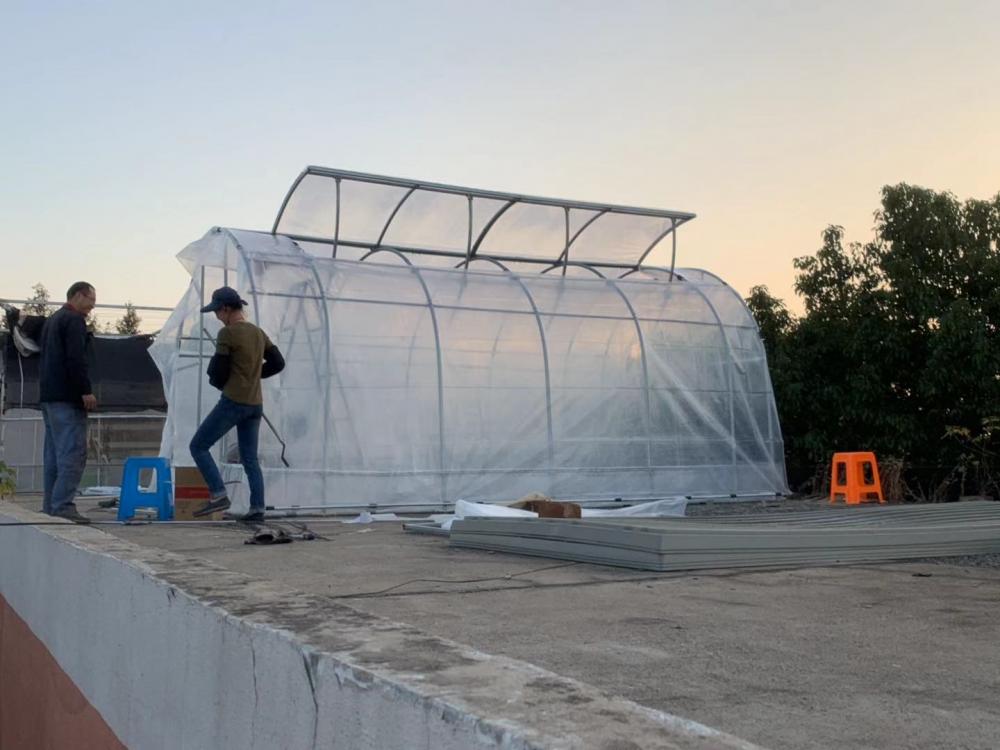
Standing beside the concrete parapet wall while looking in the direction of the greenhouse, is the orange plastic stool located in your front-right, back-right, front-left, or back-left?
front-right

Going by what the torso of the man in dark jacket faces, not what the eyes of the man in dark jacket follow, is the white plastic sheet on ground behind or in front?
in front

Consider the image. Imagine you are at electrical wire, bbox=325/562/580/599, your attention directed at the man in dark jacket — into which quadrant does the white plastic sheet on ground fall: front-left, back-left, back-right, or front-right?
front-right

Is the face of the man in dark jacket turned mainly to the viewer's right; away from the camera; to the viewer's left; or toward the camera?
to the viewer's right

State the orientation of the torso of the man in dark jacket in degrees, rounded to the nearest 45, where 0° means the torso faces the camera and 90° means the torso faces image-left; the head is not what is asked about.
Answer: approximately 270°

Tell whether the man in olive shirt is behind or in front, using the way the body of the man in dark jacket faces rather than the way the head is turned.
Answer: in front

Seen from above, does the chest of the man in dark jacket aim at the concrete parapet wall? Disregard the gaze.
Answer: no

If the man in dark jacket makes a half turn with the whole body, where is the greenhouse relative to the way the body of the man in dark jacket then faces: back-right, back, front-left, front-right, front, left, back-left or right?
back-right

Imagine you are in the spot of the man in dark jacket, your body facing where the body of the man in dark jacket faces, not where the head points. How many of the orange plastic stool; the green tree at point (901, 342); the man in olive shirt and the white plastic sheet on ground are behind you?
0

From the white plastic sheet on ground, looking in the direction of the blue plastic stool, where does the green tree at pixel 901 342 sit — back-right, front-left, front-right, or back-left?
back-right

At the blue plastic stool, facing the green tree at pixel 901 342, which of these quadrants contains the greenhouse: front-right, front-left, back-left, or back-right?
front-left
